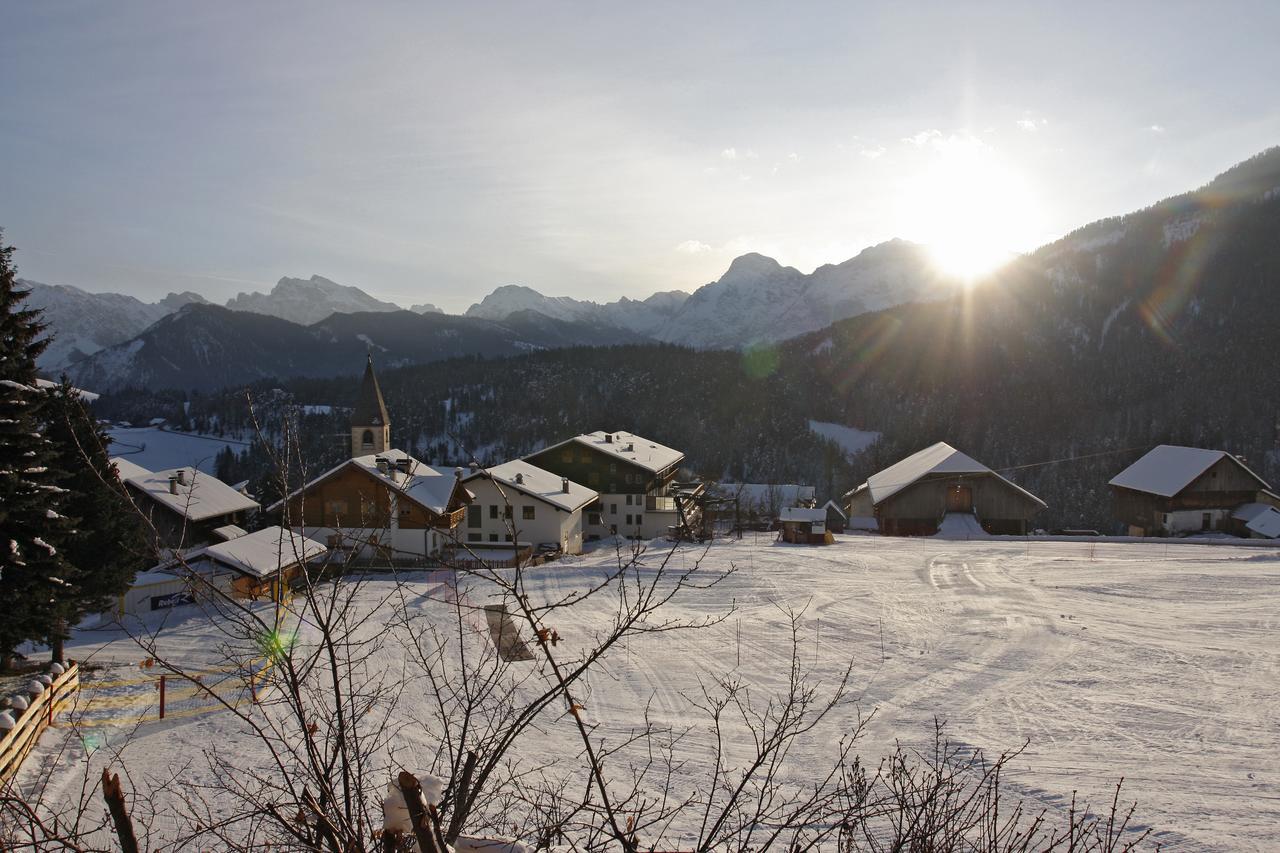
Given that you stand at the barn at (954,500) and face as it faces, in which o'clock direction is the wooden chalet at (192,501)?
The wooden chalet is roughly at 2 o'clock from the barn.

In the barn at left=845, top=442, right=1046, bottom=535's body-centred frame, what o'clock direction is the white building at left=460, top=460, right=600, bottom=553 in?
The white building is roughly at 2 o'clock from the barn.

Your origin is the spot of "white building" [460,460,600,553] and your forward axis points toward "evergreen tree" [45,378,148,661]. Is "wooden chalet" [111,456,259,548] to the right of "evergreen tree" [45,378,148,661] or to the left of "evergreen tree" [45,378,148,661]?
right

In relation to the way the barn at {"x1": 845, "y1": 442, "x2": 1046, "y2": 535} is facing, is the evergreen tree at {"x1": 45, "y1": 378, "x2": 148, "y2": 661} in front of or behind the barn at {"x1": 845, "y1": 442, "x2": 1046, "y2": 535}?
in front

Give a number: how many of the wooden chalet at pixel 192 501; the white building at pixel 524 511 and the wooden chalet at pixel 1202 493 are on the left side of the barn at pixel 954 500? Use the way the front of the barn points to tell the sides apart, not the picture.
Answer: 1

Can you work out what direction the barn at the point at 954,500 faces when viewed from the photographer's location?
facing the viewer

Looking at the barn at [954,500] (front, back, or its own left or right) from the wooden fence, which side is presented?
front

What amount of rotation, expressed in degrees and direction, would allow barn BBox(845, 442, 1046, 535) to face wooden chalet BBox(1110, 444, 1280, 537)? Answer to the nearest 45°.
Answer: approximately 90° to its left

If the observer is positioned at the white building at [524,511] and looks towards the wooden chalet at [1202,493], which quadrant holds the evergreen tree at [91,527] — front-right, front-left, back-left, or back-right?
back-right

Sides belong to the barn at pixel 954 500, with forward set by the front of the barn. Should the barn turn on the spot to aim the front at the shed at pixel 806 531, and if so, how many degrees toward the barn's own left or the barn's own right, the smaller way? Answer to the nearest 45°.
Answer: approximately 45° to the barn's own right

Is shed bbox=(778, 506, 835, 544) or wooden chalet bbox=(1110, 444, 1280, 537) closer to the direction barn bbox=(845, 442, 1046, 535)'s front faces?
the shed

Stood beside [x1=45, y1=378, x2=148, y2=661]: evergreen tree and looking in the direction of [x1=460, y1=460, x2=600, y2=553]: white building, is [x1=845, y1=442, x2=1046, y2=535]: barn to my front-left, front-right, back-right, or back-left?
front-right
